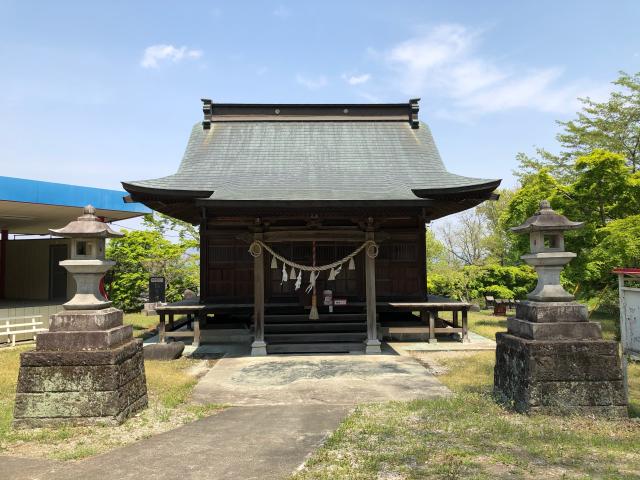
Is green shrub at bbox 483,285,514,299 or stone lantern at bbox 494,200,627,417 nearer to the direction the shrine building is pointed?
the stone lantern

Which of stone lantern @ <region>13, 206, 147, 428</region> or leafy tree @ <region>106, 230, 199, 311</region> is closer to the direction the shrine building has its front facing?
the stone lantern

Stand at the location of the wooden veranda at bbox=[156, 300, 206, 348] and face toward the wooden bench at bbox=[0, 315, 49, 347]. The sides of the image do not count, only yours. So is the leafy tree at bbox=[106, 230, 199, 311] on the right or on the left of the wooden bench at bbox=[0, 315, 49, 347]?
right

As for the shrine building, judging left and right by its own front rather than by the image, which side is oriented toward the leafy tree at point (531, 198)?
left

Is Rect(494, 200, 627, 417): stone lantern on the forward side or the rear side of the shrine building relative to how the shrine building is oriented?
on the forward side

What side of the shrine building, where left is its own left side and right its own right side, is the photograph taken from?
front

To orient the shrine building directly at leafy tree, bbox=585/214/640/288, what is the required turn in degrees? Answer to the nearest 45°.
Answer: approximately 90° to its left

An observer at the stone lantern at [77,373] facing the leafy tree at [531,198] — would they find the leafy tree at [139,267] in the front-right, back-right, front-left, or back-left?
front-left

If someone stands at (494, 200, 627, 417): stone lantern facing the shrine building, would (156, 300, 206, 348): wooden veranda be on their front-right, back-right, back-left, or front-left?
front-left

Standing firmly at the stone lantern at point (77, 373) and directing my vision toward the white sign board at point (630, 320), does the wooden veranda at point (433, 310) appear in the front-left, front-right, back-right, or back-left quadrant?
front-left

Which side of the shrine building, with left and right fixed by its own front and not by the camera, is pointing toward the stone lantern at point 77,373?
front

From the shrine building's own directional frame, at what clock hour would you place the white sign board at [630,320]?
The white sign board is roughly at 10 o'clock from the shrine building.

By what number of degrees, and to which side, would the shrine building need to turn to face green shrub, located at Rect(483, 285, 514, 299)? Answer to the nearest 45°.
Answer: approximately 135° to its left

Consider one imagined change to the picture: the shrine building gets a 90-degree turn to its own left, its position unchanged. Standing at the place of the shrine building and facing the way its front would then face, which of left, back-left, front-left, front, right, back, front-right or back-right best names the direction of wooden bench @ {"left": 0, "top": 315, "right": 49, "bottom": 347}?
back

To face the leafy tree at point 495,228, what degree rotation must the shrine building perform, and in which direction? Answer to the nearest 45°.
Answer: approximately 135° to its left

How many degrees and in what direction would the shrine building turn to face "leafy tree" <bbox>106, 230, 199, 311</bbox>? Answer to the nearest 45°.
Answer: approximately 135° to its right
